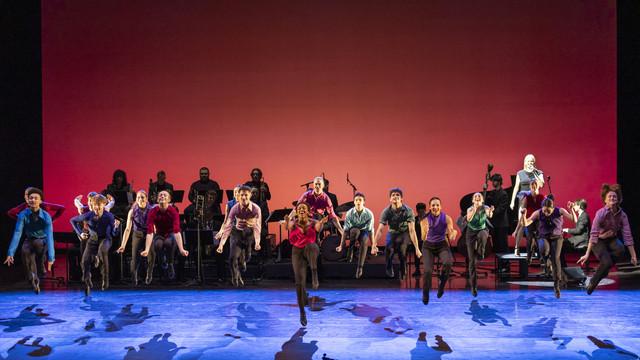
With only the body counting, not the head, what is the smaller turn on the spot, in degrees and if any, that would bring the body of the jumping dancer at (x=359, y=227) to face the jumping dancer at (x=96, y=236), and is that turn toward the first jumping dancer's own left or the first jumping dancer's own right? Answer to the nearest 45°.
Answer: approximately 90° to the first jumping dancer's own right

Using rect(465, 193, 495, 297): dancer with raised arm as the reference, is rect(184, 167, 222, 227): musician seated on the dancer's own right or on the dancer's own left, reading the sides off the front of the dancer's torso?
on the dancer's own right

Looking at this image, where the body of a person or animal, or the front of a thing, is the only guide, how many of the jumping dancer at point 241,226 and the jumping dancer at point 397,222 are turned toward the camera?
2

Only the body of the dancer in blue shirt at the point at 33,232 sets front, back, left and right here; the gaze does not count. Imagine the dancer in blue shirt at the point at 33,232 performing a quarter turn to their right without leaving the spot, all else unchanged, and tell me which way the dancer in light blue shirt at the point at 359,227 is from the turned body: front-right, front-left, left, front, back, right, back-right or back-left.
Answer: back

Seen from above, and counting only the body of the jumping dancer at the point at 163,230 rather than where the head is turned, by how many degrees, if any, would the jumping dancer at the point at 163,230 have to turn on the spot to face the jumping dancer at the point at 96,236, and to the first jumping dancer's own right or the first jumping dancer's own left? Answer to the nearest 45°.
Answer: approximately 90° to the first jumping dancer's own right

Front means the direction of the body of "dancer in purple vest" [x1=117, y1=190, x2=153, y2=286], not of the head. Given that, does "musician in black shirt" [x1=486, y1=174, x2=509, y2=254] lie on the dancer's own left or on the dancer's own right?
on the dancer's own left

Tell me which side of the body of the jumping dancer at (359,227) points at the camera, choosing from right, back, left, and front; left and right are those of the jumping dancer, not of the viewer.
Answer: front

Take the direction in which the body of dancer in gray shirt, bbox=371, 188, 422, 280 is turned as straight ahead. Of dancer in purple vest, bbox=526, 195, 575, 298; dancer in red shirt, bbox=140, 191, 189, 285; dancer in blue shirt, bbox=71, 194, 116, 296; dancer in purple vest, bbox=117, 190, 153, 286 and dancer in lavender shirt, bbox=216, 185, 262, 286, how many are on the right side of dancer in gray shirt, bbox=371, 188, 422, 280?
4

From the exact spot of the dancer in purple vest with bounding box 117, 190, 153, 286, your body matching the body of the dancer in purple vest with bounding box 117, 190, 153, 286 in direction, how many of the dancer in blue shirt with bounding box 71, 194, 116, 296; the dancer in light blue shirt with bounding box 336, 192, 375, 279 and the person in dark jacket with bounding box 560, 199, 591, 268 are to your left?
2

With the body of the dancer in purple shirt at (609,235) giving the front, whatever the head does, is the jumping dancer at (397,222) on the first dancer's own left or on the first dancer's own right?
on the first dancer's own right

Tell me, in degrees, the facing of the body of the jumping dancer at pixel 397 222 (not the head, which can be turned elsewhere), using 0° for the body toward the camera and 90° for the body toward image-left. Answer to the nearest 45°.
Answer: approximately 0°

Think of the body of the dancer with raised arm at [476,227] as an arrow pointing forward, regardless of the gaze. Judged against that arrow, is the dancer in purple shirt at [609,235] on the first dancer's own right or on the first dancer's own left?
on the first dancer's own left

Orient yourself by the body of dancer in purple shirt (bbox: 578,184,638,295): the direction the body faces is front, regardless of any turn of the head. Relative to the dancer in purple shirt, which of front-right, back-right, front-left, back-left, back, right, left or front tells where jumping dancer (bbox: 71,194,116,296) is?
right

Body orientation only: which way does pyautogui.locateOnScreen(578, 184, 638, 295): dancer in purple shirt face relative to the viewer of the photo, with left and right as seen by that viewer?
facing the viewer

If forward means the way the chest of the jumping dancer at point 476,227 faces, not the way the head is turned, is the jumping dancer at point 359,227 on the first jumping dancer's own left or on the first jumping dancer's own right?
on the first jumping dancer's own right

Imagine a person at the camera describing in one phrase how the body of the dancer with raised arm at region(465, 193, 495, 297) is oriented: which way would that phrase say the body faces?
toward the camera

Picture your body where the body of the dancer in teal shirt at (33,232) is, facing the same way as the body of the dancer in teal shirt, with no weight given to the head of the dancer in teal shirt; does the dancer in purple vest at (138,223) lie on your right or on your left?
on your left
